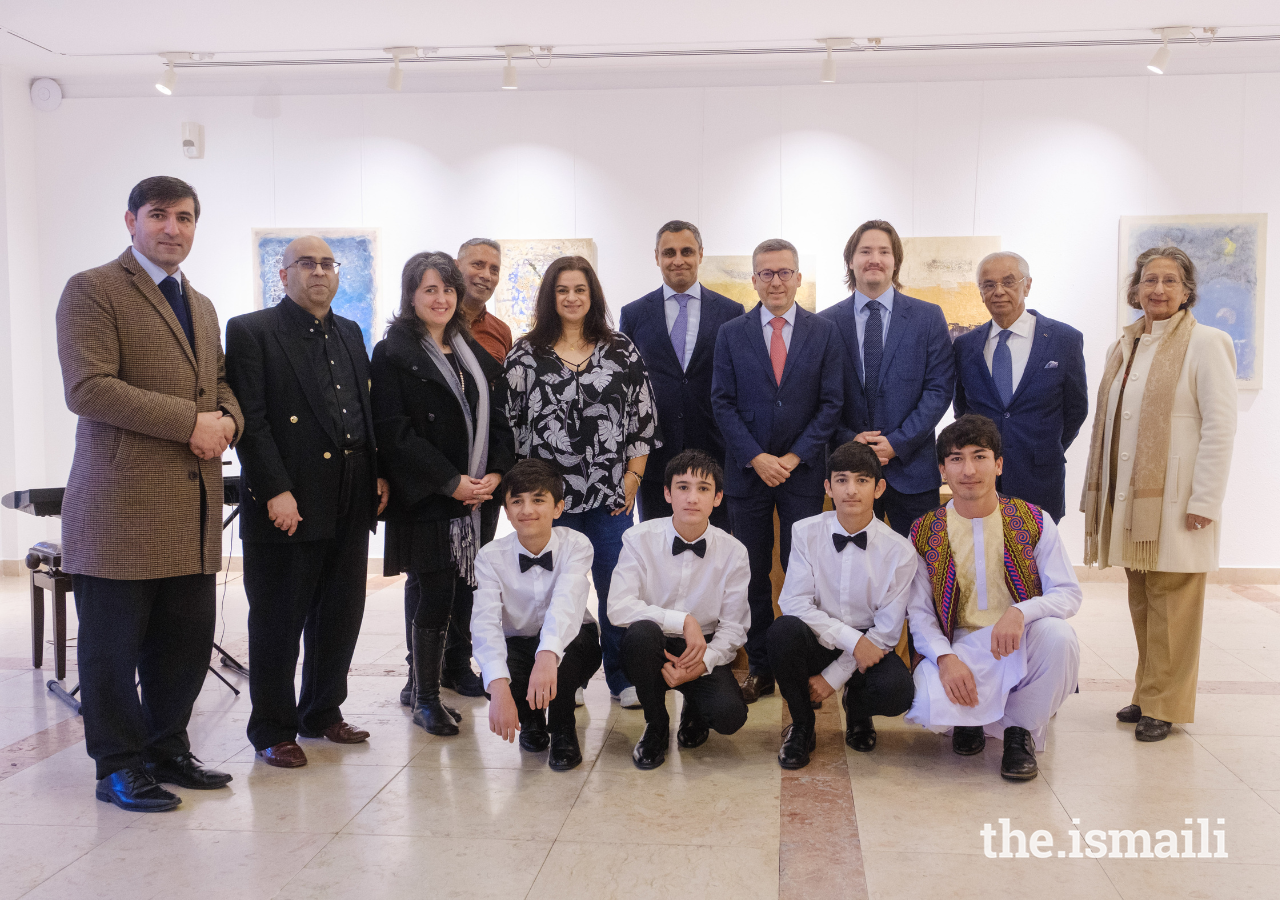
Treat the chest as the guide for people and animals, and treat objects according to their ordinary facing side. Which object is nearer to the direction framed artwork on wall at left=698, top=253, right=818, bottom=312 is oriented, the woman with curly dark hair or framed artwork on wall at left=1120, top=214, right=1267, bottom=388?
the woman with curly dark hair

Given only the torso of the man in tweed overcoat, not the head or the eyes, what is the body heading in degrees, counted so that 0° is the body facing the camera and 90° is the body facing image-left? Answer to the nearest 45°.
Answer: approximately 315°

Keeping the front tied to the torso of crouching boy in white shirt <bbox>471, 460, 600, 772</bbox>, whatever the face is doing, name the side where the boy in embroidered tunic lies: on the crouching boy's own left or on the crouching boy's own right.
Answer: on the crouching boy's own left

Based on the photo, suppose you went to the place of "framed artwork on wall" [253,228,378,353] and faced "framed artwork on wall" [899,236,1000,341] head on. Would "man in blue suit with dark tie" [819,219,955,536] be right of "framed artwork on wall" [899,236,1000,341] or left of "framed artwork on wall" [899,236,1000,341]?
right

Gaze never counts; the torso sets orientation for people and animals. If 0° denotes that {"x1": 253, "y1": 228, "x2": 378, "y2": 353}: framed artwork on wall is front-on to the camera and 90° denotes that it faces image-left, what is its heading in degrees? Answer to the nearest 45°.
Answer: approximately 0°

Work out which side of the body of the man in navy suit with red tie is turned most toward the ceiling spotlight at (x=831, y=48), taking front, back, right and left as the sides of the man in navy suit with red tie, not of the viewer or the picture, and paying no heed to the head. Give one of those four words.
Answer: back

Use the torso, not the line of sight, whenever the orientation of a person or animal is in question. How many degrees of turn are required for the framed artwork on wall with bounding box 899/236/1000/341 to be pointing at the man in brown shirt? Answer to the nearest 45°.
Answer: approximately 45° to its right

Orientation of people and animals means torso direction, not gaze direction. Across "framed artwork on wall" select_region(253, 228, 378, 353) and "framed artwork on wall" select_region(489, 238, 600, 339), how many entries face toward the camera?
2

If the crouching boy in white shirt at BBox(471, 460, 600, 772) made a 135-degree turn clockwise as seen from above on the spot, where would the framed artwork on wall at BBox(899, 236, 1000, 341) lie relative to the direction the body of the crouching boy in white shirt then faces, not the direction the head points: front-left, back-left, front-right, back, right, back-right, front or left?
right

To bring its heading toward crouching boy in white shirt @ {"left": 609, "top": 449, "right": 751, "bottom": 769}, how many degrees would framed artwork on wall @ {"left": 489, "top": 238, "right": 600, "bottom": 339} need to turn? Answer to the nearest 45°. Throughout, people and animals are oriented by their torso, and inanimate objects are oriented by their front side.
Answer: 0° — it already faces them
